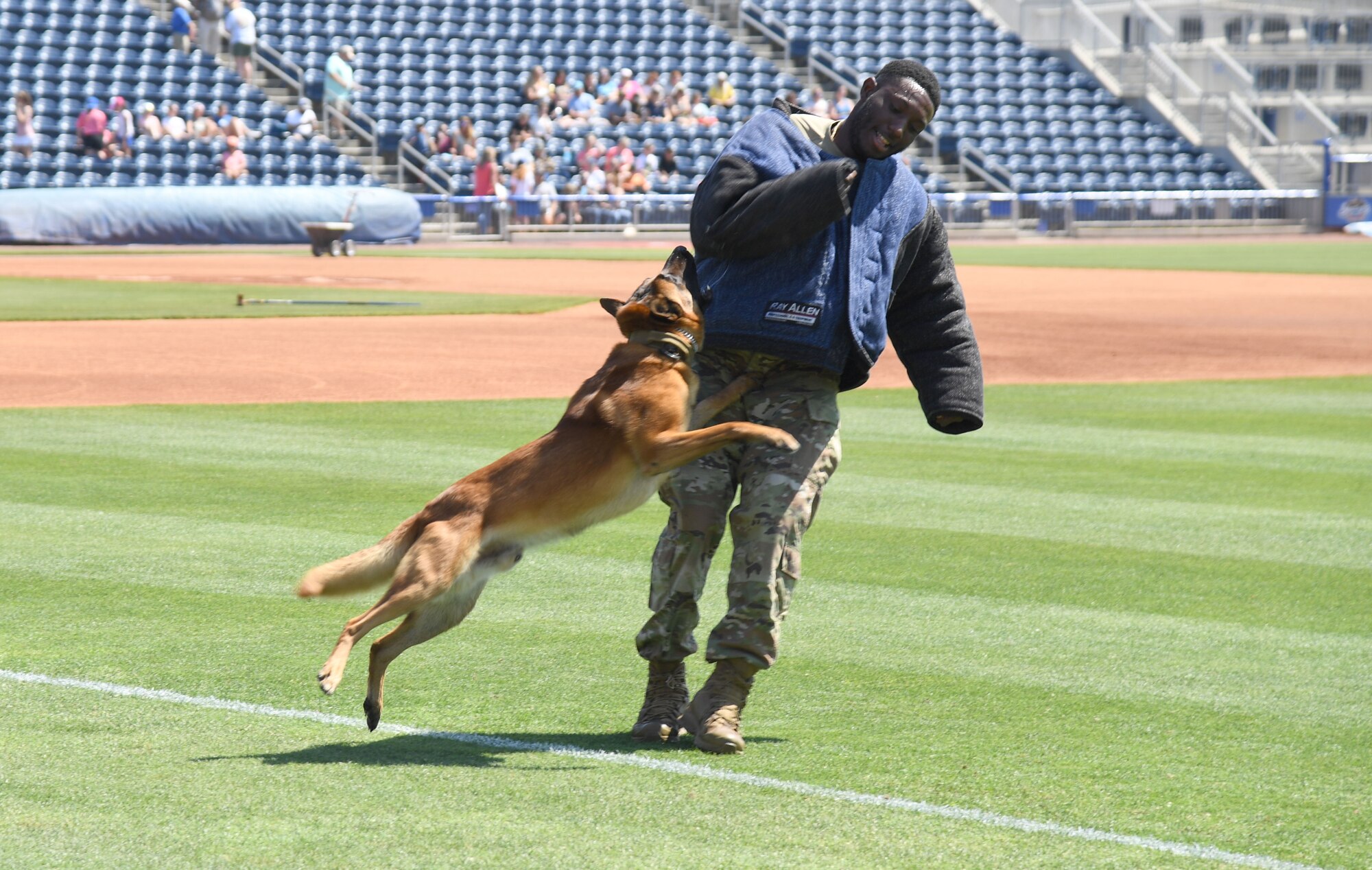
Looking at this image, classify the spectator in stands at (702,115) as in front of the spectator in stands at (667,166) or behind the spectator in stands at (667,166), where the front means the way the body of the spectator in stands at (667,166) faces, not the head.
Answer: behind

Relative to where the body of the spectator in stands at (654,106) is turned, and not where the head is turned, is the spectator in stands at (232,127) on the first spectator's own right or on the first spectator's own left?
on the first spectator's own right

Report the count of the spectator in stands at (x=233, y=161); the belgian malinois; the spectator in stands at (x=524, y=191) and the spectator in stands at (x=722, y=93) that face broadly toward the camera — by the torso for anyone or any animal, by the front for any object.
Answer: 3

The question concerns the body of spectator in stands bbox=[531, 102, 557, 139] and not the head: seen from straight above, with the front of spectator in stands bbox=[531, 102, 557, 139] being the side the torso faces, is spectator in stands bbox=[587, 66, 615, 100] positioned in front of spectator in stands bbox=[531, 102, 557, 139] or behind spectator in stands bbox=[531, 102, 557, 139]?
behind

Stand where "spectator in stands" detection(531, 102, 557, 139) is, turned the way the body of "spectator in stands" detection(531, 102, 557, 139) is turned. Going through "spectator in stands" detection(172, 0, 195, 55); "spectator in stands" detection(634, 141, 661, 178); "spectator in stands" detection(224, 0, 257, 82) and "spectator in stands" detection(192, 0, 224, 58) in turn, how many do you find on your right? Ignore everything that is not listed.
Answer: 3

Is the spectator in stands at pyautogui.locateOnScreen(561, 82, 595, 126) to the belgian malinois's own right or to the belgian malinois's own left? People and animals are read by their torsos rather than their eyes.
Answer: on its left

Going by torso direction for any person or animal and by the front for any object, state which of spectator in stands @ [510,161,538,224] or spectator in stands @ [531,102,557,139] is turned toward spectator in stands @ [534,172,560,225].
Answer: spectator in stands @ [531,102,557,139]

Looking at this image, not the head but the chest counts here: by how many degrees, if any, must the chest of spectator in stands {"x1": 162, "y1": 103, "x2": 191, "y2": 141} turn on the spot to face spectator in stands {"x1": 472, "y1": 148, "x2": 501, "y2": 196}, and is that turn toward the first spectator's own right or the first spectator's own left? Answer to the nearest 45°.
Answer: approximately 45° to the first spectator's own left

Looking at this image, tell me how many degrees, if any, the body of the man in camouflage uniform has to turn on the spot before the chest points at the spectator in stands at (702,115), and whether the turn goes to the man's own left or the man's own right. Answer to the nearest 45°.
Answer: approximately 180°

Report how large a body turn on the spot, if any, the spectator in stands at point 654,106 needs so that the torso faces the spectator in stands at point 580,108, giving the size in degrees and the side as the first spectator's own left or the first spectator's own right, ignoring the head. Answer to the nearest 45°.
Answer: approximately 45° to the first spectator's own right

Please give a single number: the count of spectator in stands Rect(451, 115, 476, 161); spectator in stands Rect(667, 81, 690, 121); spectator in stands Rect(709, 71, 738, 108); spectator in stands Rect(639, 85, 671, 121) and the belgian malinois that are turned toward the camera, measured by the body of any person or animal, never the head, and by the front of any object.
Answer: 4

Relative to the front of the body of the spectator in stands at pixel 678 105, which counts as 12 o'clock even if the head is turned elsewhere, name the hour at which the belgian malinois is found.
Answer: The belgian malinois is roughly at 12 o'clock from the spectator in stands.
